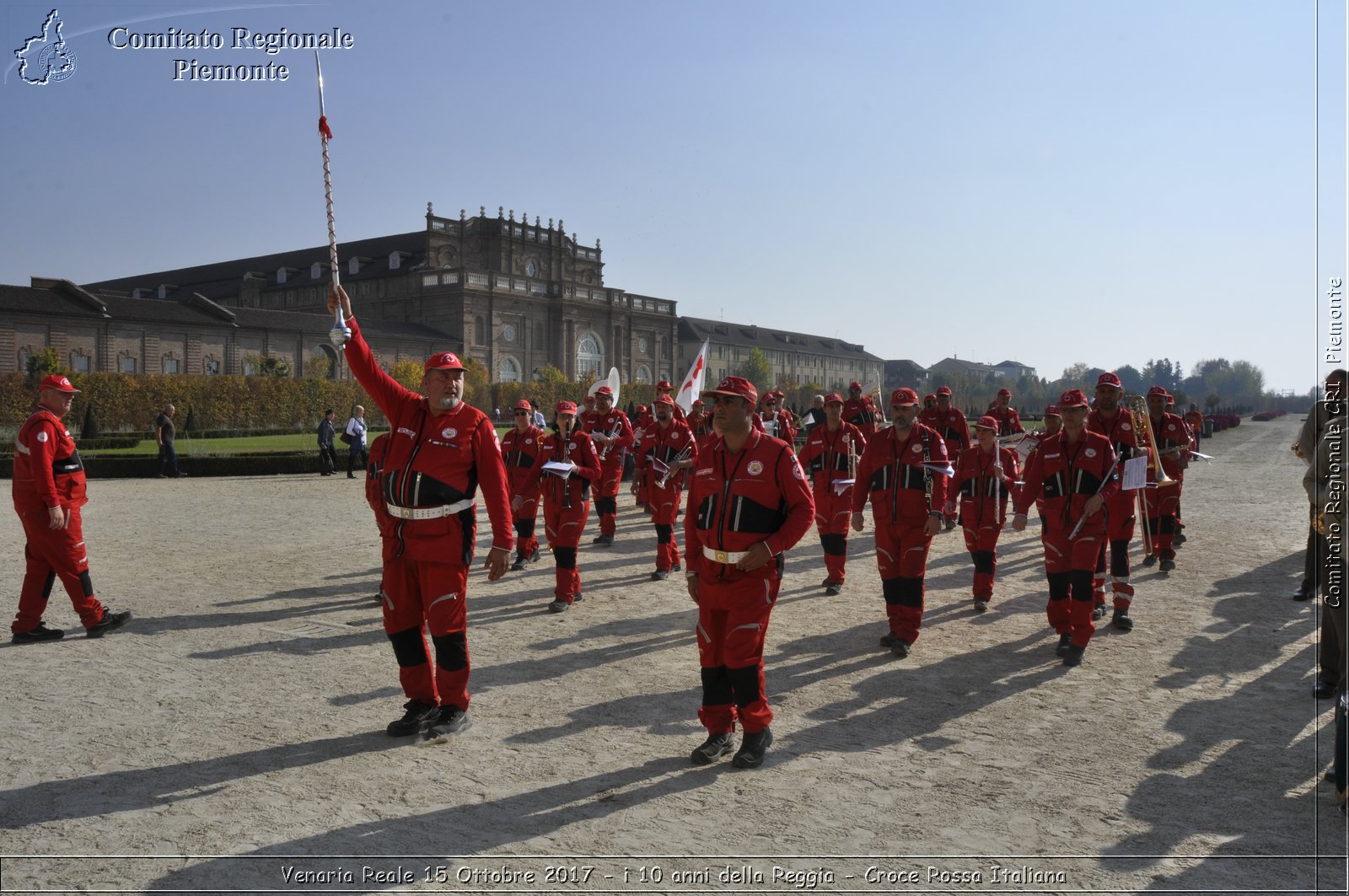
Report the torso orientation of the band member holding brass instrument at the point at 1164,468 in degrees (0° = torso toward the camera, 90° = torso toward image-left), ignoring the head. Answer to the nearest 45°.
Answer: approximately 45°

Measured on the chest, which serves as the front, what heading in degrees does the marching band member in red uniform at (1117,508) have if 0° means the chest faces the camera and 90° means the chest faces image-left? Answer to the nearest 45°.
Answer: approximately 0°

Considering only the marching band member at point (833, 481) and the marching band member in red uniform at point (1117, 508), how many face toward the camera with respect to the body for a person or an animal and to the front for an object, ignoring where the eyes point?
2

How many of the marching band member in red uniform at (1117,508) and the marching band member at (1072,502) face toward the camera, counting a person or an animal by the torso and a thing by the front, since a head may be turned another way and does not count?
2

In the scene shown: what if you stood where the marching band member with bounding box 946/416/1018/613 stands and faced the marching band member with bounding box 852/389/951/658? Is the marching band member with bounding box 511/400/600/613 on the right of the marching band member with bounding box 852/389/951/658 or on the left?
right

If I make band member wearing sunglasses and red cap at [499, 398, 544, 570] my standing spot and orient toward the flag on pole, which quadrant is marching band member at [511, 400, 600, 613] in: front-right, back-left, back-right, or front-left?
back-right
